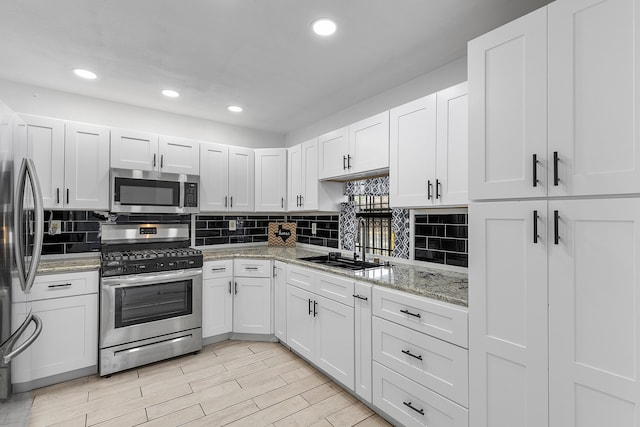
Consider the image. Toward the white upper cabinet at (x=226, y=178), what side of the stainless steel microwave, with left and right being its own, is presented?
left

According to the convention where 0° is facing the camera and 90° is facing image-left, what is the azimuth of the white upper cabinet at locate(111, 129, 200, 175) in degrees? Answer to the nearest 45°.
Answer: approximately 0°

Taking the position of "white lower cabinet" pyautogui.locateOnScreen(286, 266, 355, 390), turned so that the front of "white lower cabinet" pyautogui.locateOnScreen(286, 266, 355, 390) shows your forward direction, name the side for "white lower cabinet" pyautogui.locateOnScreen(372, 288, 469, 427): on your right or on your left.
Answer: on your left

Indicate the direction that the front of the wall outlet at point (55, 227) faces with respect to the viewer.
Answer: facing the viewer

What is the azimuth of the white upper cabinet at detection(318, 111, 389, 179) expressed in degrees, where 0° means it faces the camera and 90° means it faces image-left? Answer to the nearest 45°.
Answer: approximately 45°

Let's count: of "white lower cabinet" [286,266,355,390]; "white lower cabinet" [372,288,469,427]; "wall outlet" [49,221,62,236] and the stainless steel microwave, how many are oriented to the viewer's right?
0

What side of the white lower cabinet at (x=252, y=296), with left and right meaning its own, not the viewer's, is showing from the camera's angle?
front

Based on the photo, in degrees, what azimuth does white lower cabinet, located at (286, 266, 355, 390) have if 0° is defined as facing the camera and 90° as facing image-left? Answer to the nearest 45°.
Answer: approximately 45°

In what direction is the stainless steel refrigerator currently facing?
to the viewer's right

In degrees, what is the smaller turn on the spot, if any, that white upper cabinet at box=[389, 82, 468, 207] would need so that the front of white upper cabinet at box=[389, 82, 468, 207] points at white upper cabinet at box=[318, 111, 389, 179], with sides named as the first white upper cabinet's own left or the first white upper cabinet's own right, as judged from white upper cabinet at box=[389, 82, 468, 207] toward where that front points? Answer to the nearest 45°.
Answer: approximately 90° to the first white upper cabinet's own right

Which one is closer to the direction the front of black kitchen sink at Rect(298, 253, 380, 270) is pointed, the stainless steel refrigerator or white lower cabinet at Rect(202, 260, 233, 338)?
the stainless steel refrigerator

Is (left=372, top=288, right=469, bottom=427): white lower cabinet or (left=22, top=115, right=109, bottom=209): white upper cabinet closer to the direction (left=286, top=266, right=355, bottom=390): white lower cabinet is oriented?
the white upper cabinet

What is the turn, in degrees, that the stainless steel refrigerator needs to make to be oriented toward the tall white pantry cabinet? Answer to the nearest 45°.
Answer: approximately 45° to its right
